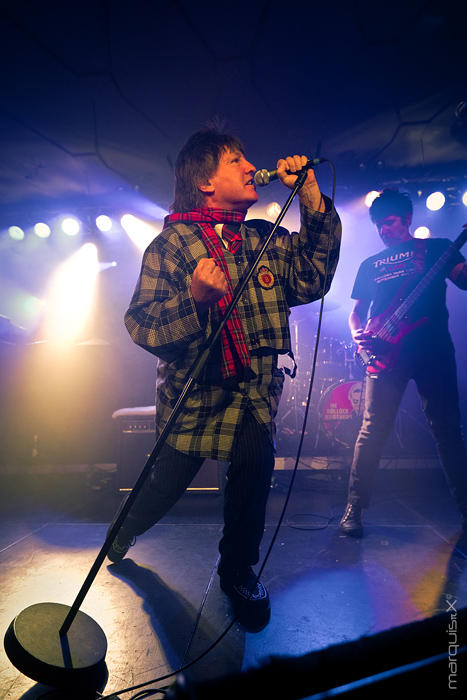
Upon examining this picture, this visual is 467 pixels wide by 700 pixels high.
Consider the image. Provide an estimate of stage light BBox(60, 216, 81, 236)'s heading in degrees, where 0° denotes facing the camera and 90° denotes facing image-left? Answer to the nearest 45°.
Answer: approximately 0°

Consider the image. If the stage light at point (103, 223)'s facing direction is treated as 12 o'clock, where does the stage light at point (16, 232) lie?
the stage light at point (16, 232) is roughly at 4 o'clock from the stage light at point (103, 223).

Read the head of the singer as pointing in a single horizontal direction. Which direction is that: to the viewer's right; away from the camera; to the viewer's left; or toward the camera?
to the viewer's right

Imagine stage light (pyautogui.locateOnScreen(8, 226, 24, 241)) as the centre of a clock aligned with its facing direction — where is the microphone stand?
The microphone stand is roughly at 12 o'clock from the stage light.

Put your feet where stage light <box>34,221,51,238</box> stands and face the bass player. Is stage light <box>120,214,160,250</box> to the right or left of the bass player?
left

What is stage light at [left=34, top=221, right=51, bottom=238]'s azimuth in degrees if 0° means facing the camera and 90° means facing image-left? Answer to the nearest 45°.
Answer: approximately 0°
